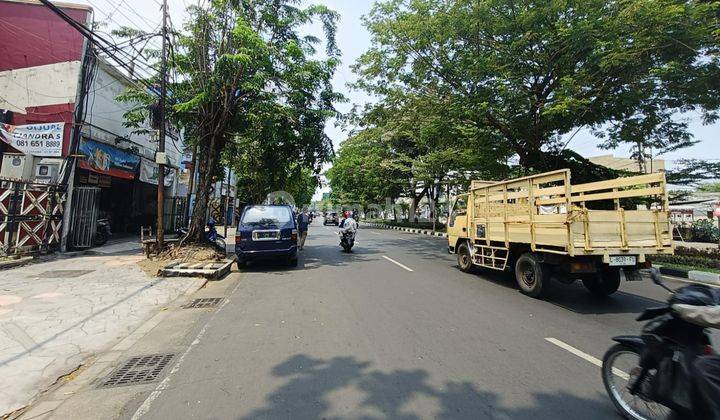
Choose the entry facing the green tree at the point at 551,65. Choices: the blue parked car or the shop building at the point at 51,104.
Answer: the shop building

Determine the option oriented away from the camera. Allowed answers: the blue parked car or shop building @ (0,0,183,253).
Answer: the blue parked car

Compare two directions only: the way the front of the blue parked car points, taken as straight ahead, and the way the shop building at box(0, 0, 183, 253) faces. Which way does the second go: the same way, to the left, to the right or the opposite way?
to the right

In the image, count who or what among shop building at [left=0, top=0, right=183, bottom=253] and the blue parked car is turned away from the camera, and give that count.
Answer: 1

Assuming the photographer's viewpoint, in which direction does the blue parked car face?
facing away from the viewer

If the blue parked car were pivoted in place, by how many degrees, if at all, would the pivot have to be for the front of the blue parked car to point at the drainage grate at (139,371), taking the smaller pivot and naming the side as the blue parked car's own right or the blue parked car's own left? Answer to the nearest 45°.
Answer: approximately 180°

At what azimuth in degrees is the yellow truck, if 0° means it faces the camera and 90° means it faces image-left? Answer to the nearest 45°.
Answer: approximately 135°

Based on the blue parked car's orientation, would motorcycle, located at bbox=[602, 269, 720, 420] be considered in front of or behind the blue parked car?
behind

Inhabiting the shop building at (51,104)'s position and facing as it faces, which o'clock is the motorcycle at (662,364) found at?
The motorcycle is roughly at 1 o'clock from the shop building.
